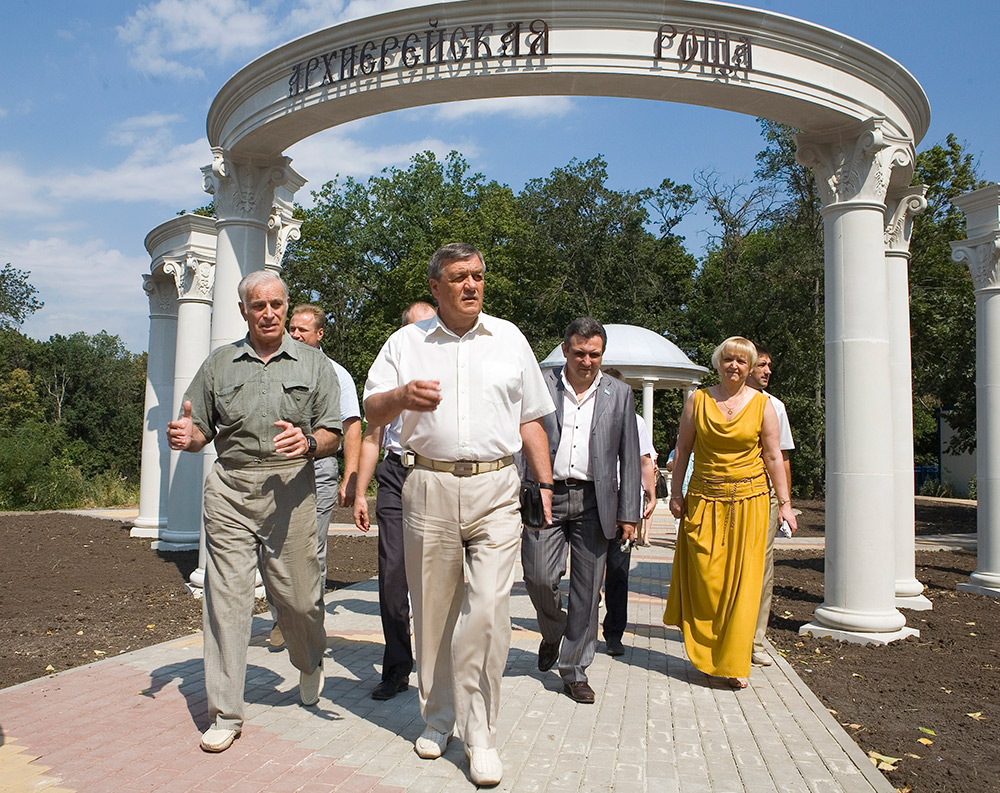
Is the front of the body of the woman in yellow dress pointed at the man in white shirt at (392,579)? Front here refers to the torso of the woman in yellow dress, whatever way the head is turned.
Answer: no

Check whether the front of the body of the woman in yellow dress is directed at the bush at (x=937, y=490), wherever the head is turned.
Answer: no

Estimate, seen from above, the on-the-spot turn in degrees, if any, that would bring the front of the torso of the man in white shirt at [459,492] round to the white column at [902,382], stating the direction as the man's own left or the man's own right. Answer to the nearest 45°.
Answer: approximately 135° to the man's own left

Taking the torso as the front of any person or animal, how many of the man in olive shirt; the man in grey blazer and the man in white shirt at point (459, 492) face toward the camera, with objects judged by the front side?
3

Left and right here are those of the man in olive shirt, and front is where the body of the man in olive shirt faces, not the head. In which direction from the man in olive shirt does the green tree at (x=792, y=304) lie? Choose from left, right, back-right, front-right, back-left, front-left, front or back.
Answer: back-left

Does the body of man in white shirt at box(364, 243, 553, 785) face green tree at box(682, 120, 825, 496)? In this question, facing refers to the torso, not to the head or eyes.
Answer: no

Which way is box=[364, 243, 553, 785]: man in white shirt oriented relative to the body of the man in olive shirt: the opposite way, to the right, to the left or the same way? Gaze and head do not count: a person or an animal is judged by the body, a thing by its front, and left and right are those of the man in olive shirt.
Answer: the same way

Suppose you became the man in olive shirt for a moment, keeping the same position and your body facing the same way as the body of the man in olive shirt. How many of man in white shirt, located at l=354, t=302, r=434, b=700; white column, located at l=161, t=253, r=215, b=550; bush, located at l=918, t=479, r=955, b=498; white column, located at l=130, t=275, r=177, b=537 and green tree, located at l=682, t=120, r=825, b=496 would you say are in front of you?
0

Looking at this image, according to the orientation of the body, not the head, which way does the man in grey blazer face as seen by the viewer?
toward the camera

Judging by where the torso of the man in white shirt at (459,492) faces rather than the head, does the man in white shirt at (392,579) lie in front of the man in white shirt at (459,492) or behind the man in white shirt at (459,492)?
behind

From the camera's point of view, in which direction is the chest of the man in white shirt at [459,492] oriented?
toward the camera

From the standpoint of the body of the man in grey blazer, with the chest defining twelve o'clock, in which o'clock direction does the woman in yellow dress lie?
The woman in yellow dress is roughly at 8 o'clock from the man in grey blazer.

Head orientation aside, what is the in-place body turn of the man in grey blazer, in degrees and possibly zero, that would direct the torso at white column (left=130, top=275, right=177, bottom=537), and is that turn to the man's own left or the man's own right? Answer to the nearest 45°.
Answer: approximately 135° to the man's own right

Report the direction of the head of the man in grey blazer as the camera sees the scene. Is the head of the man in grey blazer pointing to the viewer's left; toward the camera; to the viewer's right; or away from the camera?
toward the camera

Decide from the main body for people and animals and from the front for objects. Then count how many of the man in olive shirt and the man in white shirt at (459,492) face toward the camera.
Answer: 2

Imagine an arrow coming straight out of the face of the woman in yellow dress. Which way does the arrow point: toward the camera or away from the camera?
toward the camera

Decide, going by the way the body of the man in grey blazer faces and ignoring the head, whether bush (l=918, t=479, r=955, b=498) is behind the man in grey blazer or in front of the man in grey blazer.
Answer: behind

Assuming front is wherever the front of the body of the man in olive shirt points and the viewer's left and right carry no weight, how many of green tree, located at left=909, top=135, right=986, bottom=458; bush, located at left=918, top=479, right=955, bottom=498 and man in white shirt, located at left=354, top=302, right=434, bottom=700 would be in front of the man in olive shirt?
0

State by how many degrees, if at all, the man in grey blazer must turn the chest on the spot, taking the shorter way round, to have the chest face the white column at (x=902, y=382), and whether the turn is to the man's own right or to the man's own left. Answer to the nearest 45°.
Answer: approximately 135° to the man's own left

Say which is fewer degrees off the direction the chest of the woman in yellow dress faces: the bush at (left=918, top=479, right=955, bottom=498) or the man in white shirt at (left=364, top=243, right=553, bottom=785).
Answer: the man in white shirt
